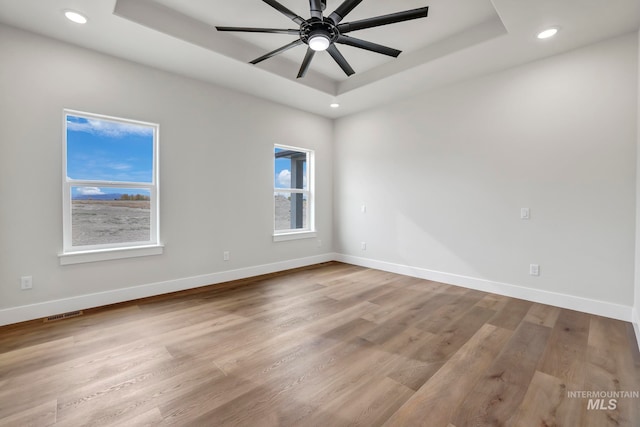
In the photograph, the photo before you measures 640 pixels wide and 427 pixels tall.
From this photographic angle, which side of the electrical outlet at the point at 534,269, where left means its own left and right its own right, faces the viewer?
front

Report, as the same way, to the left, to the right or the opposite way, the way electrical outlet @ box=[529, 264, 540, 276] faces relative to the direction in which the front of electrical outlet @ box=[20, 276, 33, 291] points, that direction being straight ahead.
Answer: to the right

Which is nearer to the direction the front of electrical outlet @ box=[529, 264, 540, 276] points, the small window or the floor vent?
the floor vent

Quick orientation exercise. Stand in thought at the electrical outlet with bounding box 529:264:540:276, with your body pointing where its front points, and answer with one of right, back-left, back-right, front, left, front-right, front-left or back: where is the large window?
front-right

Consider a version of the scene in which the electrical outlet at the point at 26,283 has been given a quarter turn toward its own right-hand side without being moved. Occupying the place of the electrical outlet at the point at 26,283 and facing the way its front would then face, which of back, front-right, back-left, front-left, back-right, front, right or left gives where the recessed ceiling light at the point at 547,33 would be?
back-left

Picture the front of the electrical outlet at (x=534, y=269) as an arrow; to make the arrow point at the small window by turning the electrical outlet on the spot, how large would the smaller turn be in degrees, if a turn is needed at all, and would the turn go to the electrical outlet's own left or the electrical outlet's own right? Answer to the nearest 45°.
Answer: approximately 90° to the electrical outlet's own right

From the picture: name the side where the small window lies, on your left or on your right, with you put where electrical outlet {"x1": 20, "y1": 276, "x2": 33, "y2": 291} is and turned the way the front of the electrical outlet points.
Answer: on your left

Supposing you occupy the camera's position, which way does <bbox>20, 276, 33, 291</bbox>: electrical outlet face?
facing the viewer

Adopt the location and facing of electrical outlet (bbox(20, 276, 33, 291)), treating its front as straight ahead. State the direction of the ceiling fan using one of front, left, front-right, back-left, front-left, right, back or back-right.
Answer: front-left
